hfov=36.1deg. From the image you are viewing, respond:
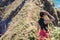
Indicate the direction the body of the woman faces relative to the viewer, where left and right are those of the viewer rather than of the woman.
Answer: facing away from the viewer and to the right of the viewer
